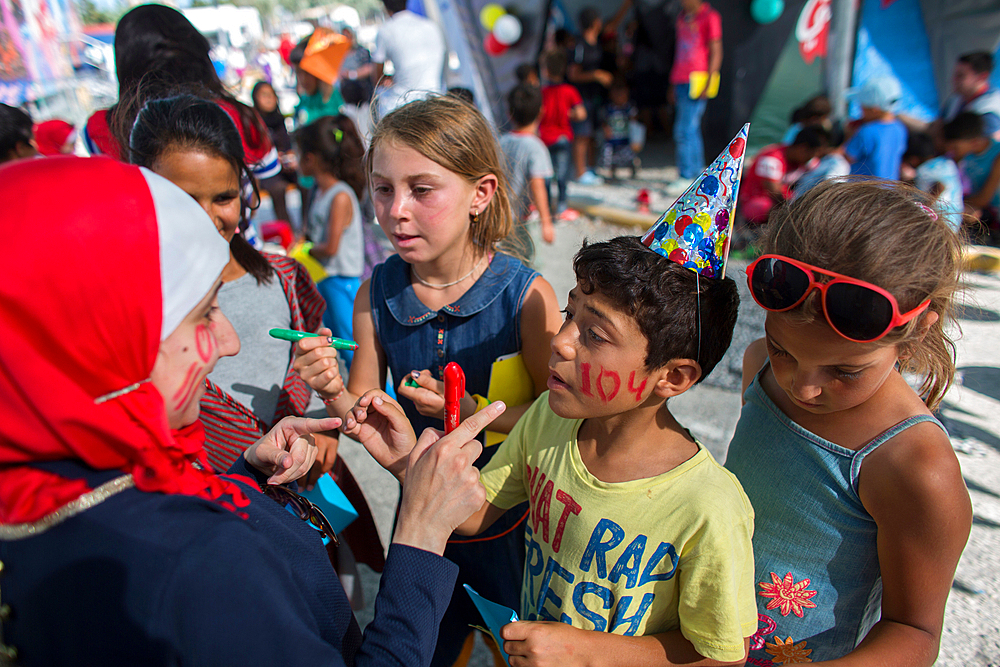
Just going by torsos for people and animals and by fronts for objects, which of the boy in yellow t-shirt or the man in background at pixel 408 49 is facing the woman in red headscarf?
the boy in yellow t-shirt

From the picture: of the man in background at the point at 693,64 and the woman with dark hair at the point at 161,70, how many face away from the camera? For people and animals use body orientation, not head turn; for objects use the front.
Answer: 1

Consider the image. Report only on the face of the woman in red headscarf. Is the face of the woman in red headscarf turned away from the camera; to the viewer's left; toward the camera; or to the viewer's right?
to the viewer's right

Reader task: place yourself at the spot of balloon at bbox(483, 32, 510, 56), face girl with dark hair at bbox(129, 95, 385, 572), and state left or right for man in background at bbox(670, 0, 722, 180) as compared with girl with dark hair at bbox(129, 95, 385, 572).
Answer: left

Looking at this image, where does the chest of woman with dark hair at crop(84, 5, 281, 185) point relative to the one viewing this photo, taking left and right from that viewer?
facing away from the viewer

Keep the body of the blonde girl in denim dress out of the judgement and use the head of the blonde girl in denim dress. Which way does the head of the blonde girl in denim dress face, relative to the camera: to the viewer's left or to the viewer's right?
to the viewer's left

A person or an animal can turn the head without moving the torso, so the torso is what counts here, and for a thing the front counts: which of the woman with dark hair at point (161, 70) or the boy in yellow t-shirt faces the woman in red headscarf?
the boy in yellow t-shirt

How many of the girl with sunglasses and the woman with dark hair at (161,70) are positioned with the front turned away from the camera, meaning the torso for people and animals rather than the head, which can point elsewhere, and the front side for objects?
1

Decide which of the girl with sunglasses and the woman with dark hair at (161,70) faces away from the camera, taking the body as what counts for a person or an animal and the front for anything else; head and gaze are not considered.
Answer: the woman with dark hair

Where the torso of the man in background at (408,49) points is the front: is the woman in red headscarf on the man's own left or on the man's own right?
on the man's own left

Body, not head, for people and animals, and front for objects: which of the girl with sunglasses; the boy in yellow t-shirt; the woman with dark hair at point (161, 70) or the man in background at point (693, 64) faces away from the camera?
the woman with dark hair
